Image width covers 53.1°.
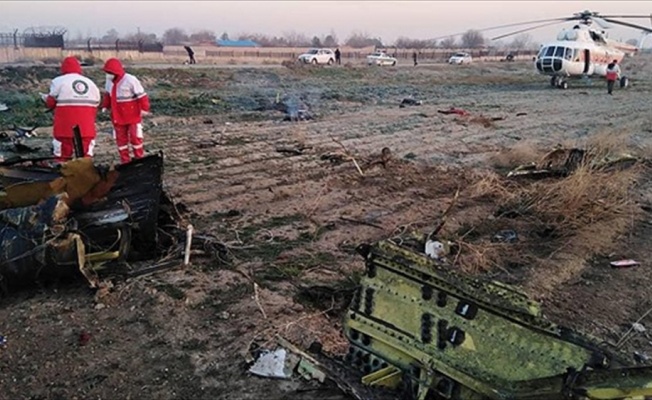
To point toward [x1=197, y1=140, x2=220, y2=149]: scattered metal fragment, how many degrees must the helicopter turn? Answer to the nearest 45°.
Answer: approximately 45° to its left

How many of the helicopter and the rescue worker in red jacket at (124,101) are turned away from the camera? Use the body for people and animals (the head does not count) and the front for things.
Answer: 0

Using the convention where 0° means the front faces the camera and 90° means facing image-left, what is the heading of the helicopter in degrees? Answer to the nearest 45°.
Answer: approximately 45°

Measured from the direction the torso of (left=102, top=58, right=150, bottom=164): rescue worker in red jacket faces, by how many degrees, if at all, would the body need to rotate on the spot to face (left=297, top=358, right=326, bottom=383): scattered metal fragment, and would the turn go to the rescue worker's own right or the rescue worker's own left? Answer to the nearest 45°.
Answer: approximately 45° to the rescue worker's own left

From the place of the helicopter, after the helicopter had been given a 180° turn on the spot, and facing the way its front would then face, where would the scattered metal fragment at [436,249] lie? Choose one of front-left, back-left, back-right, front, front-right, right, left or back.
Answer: back-right

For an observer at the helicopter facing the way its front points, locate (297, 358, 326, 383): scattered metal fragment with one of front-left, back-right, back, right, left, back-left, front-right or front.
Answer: front-left

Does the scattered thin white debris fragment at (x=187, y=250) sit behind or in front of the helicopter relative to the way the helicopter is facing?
in front

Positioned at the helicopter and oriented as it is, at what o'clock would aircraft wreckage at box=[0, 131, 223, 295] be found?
The aircraft wreckage is roughly at 11 o'clock from the helicopter.

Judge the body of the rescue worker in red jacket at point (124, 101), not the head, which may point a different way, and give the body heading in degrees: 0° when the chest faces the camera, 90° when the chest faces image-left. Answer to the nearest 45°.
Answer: approximately 45°

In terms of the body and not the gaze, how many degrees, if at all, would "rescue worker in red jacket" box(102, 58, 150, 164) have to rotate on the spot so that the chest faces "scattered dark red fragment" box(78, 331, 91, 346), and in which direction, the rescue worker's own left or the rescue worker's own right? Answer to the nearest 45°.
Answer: approximately 45° to the rescue worker's own left

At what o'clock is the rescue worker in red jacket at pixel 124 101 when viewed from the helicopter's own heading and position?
The rescue worker in red jacket is roughly at 11 o'clock from the helicopter.

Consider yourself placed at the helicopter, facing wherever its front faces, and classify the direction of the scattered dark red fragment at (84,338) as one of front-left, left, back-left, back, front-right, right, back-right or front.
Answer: front-left

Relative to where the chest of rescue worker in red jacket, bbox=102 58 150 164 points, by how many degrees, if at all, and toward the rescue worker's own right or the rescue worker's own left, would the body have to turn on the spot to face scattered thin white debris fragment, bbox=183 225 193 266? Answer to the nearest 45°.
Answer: approximately 45° to the rescue worker's own left

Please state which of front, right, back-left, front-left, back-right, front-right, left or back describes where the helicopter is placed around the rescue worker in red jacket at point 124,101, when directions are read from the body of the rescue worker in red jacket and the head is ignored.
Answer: back
